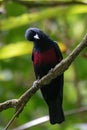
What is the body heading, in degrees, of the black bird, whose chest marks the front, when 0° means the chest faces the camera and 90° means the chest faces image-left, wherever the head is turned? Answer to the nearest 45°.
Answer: approximately 45°

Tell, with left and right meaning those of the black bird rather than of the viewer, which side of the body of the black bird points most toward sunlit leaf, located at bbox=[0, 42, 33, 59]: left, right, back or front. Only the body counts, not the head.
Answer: right
